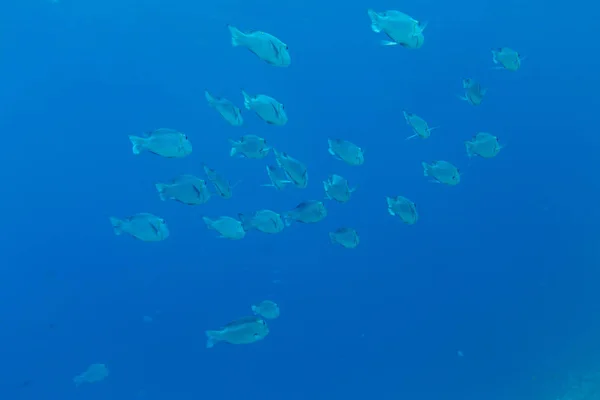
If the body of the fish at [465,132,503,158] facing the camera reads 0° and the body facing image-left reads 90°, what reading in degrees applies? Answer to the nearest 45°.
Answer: approximately 270°

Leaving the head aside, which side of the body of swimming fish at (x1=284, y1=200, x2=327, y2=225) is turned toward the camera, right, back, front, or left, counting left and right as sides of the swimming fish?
right

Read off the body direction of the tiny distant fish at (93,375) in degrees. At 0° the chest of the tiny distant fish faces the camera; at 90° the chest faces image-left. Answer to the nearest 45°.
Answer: approximately 270°

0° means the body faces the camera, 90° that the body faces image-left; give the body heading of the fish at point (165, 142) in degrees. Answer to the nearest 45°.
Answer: approximately 270°

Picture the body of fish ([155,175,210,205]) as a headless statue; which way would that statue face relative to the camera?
to the viewer's right

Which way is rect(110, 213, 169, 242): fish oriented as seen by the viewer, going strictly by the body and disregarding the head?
to the viewer's right

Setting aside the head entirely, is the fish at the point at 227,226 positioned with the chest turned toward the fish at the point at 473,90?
yes

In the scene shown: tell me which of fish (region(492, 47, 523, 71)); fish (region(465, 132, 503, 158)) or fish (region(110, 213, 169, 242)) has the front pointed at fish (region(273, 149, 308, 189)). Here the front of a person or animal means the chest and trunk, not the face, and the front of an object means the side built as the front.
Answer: fish (region(110, 213, 169, 242))

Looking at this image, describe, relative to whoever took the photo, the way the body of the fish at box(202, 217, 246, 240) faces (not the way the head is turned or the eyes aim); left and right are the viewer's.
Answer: facing to the right of the viewer

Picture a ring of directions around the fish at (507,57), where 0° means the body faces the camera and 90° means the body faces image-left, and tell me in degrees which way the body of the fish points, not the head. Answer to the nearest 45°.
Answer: approximately 270°

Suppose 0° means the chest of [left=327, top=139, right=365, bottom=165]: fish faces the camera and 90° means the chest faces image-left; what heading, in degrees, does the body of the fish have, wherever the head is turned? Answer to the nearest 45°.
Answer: approximately 270°

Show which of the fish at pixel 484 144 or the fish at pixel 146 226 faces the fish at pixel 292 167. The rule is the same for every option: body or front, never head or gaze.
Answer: the fish at pixel 146 226

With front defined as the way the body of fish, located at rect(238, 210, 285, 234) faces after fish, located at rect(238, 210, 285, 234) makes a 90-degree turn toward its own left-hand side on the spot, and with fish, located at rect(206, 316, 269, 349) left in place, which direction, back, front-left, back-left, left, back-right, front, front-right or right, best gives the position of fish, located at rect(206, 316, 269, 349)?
back
